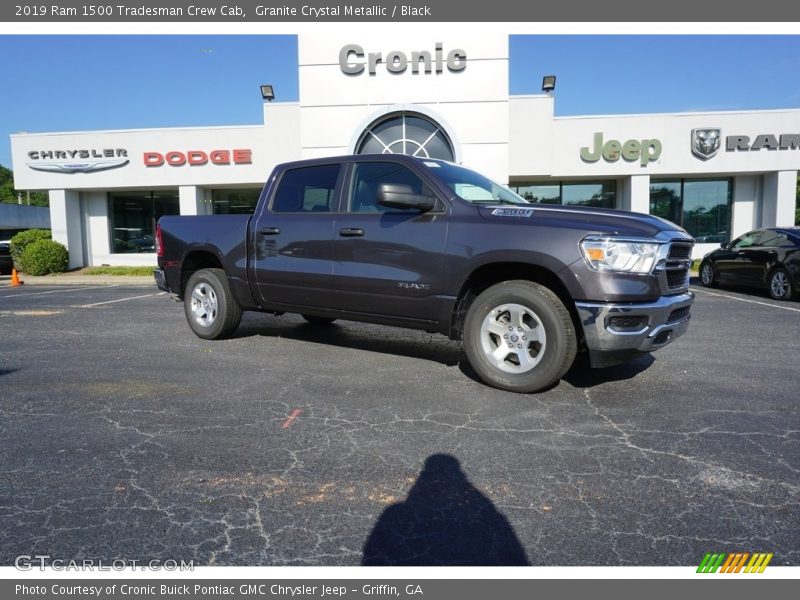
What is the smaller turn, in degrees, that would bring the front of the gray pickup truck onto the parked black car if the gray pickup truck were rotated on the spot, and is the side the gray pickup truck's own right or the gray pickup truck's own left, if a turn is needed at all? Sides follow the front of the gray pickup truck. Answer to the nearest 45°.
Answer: approximately 90° to the gray pickup truck's own left

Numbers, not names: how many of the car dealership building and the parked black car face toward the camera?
1

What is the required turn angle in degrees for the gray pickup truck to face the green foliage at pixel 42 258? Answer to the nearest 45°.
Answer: approximately 180°

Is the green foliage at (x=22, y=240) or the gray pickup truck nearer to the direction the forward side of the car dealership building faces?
the gray pickup truck

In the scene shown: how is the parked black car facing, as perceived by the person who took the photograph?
facing away from the viewer and to the left of the viewer

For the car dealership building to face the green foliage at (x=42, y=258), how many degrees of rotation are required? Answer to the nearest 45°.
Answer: approximately 90° to its right

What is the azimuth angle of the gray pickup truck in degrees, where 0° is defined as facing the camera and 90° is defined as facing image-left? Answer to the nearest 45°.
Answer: approximately 315°

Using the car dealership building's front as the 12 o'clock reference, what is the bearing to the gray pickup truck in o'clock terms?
The gray pickup truck is roughly at 12 o'clock from the car dealership building.

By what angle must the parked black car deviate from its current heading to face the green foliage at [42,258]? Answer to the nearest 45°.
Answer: approximately 45° to its left

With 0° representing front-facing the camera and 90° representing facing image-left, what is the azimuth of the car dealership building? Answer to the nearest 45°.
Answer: approximately 0°
